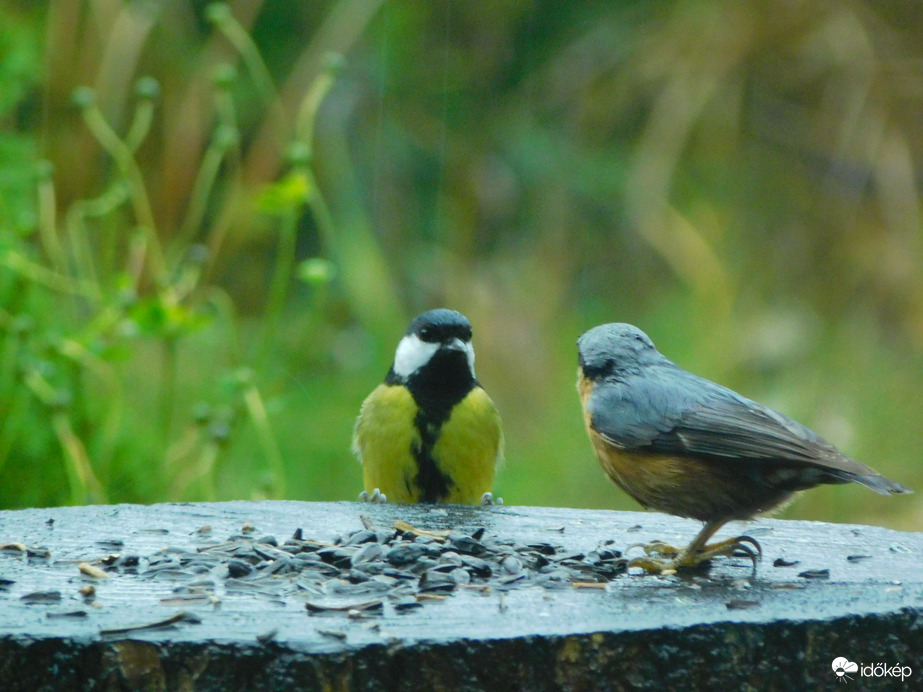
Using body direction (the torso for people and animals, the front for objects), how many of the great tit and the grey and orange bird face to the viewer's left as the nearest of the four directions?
1

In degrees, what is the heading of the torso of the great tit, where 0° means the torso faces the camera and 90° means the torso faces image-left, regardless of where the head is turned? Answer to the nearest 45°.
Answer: approximately 0°

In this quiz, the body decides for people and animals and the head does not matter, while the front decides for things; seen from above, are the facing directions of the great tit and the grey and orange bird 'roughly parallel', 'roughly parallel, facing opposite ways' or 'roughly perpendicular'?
roughly perpendicular

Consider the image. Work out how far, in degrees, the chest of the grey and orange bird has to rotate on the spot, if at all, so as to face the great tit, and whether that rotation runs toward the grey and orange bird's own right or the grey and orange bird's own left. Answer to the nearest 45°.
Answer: approximately 45° to the grey and orange bird's own right

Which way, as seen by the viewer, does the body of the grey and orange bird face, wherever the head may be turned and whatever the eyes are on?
to the viewer's left

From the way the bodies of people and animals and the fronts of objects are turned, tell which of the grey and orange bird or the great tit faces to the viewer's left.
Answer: the grey and orange bird
